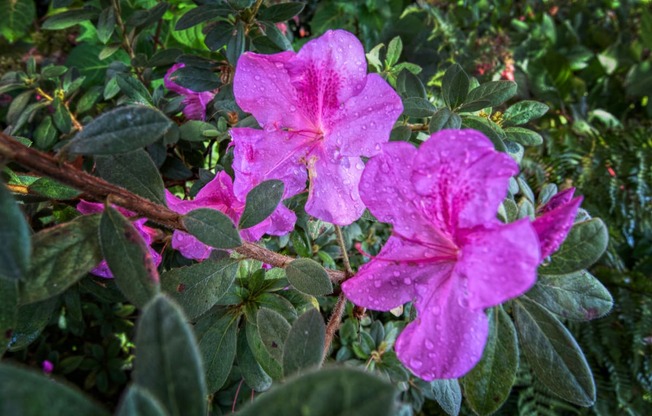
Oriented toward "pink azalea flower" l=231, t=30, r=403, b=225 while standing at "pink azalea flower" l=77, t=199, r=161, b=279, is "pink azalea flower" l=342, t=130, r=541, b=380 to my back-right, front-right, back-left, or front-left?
front-right

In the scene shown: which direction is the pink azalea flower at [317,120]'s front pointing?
toward the camera

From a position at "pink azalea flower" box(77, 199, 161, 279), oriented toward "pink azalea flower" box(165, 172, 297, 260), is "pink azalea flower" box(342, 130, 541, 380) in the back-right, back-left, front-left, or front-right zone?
front-right
